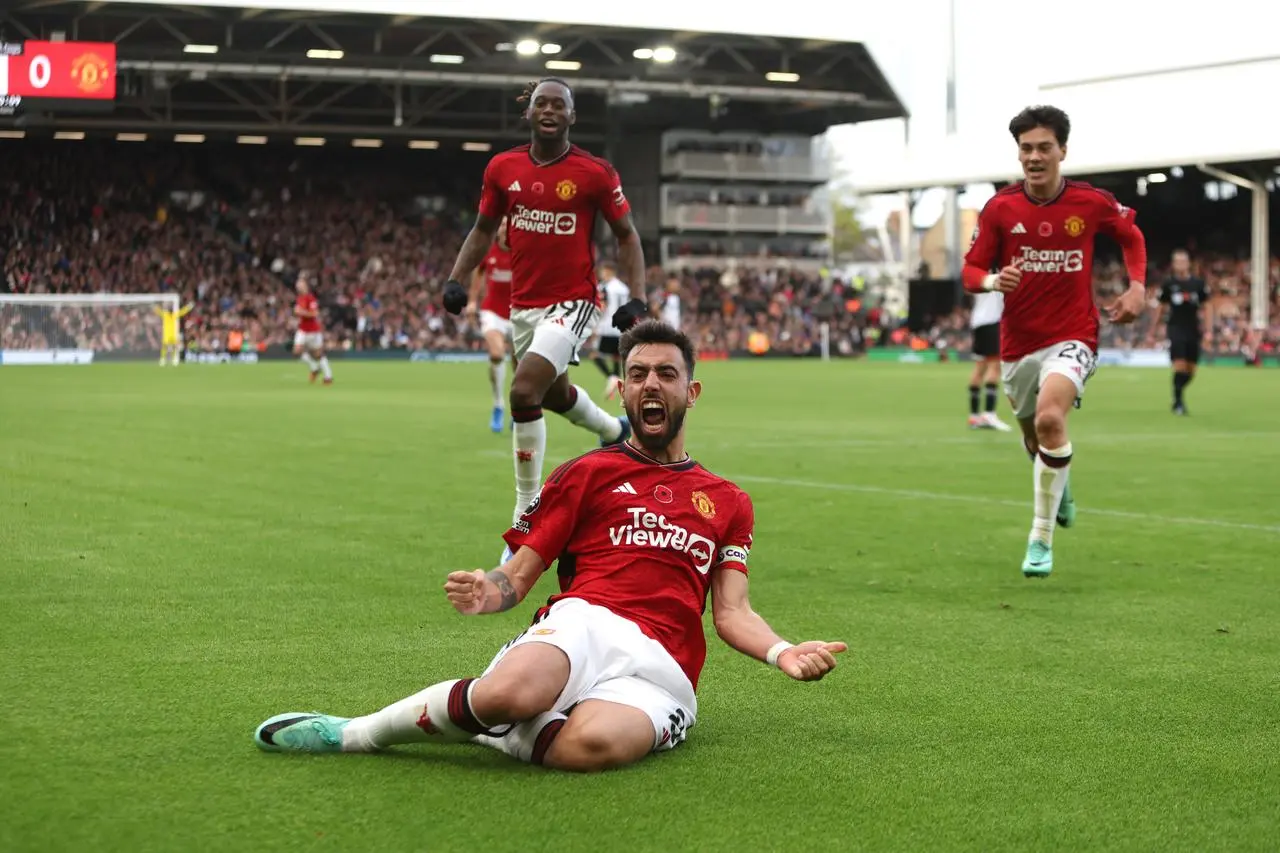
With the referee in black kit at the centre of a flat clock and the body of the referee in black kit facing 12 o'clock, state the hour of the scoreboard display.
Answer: The scoreboard display is roughly at 4 o'clock from the referee in black kit.

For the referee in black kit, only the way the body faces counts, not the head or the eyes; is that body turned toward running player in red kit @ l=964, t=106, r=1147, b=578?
yes

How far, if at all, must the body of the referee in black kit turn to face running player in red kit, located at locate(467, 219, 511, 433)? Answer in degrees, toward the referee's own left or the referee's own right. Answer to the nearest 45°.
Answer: approximately 45° to the referee's own right

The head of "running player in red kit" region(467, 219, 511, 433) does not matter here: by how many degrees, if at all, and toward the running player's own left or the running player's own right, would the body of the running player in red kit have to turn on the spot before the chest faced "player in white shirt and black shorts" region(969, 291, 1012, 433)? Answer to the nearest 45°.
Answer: approximately 90° to the running player's own left

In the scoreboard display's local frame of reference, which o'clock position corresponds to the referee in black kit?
The referee in black kit is roughly at 11 o'clock from the scoreboard display.

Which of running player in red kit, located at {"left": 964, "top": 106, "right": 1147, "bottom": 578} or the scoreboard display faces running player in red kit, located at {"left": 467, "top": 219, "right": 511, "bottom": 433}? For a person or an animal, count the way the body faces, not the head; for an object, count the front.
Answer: the scoreboard display
